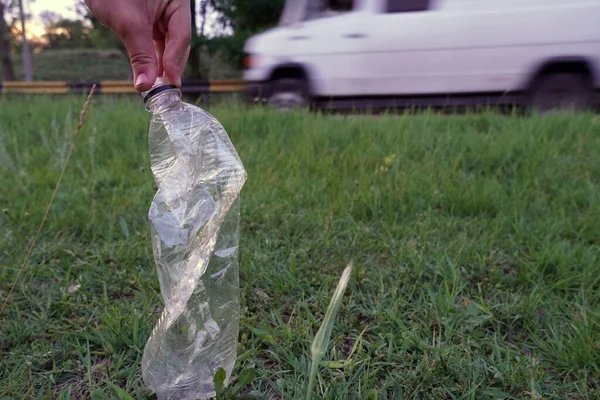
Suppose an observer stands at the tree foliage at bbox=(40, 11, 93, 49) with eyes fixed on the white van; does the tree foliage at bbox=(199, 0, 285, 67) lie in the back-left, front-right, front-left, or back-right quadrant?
front-left

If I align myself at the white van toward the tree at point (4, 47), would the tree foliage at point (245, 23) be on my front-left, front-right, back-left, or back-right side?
front-right

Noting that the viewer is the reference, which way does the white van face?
facing to the left of the viewer

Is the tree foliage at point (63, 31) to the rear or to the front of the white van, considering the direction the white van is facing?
to the front

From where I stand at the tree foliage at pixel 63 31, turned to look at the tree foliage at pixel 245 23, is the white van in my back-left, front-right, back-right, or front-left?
front-right

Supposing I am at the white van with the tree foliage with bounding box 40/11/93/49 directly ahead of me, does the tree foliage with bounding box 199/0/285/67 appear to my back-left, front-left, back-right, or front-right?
front-right

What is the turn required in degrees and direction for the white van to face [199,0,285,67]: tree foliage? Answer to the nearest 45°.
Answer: approximately 45° to its right

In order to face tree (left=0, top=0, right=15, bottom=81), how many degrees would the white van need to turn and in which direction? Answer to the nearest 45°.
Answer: approximately 45° to its right
